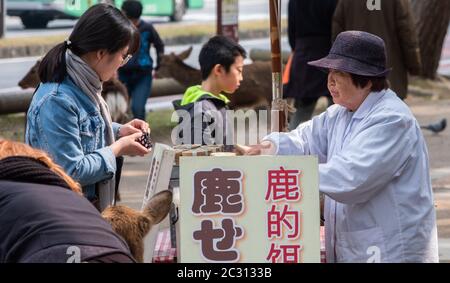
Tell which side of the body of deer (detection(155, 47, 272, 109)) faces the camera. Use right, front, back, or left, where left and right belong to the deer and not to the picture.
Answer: left

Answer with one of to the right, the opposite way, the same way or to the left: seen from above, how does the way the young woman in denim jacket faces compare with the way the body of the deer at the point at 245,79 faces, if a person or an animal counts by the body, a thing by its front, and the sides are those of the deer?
the opposite way

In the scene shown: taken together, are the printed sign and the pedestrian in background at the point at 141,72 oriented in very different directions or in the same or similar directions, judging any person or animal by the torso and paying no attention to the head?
very different directions

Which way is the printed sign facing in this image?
toward the camera

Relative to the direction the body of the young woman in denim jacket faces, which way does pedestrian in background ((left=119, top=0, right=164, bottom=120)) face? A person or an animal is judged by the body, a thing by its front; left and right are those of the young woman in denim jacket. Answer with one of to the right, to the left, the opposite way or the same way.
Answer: to the left

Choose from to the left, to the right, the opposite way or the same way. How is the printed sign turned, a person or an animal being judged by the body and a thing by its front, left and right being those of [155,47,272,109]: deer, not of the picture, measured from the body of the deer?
to the left

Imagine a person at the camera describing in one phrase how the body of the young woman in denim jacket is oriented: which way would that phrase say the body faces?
to the viewer's right

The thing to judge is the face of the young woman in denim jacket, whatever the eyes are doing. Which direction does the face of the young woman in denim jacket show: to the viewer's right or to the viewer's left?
to the viewer's right

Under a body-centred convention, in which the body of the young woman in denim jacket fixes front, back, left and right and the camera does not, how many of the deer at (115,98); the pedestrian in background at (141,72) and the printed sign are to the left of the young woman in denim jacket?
2

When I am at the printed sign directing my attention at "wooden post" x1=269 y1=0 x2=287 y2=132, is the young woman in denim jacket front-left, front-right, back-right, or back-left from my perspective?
front-left

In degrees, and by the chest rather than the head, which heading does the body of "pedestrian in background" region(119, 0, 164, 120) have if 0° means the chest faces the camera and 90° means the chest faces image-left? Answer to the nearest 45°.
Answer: approximately 180°

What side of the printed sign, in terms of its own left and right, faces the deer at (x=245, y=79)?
back

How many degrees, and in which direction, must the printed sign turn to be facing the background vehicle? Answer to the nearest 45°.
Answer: approximately 180°

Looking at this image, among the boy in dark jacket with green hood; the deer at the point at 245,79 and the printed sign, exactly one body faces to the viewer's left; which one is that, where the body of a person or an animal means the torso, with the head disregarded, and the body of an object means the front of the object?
the deer
